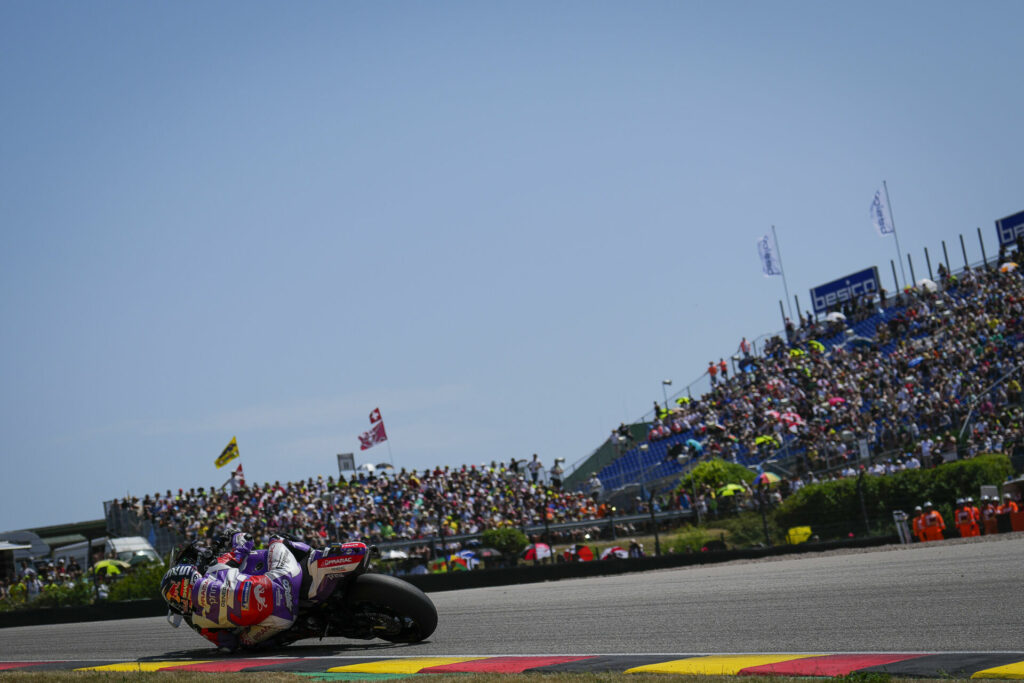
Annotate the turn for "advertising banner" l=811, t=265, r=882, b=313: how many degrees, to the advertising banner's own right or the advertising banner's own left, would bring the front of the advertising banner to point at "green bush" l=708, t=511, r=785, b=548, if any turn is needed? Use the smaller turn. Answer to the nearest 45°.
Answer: approximately 45° to the advertising banner's own left

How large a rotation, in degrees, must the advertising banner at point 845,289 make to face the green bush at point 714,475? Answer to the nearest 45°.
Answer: approximately 45° to its left

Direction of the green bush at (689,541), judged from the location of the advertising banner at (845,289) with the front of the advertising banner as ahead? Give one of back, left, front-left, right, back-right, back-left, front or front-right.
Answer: front-left

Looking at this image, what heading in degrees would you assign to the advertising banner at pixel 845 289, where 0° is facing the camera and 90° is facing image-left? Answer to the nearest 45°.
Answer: approximately 45°

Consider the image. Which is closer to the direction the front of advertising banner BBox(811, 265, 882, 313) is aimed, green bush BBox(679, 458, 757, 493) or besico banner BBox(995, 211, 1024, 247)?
the green bush

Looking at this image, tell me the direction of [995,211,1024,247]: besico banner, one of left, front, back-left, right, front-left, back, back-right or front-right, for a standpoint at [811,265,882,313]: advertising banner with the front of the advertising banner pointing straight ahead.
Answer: left

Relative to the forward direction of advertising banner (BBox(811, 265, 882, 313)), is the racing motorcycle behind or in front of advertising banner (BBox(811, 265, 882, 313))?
in front
